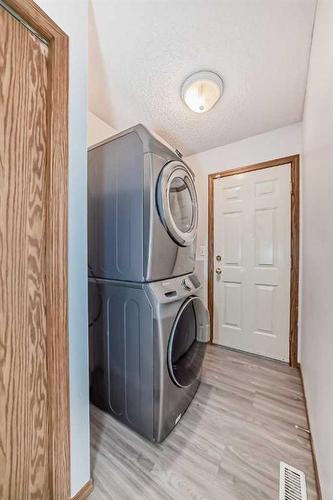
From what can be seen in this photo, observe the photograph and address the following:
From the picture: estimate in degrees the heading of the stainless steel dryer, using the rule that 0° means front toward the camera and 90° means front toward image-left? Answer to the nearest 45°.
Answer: approximately 315°

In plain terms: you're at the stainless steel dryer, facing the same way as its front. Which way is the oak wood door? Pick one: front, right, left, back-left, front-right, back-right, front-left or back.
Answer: right

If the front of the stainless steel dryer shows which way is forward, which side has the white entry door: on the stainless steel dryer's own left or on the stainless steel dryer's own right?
on the stainless steel dryer's own left
